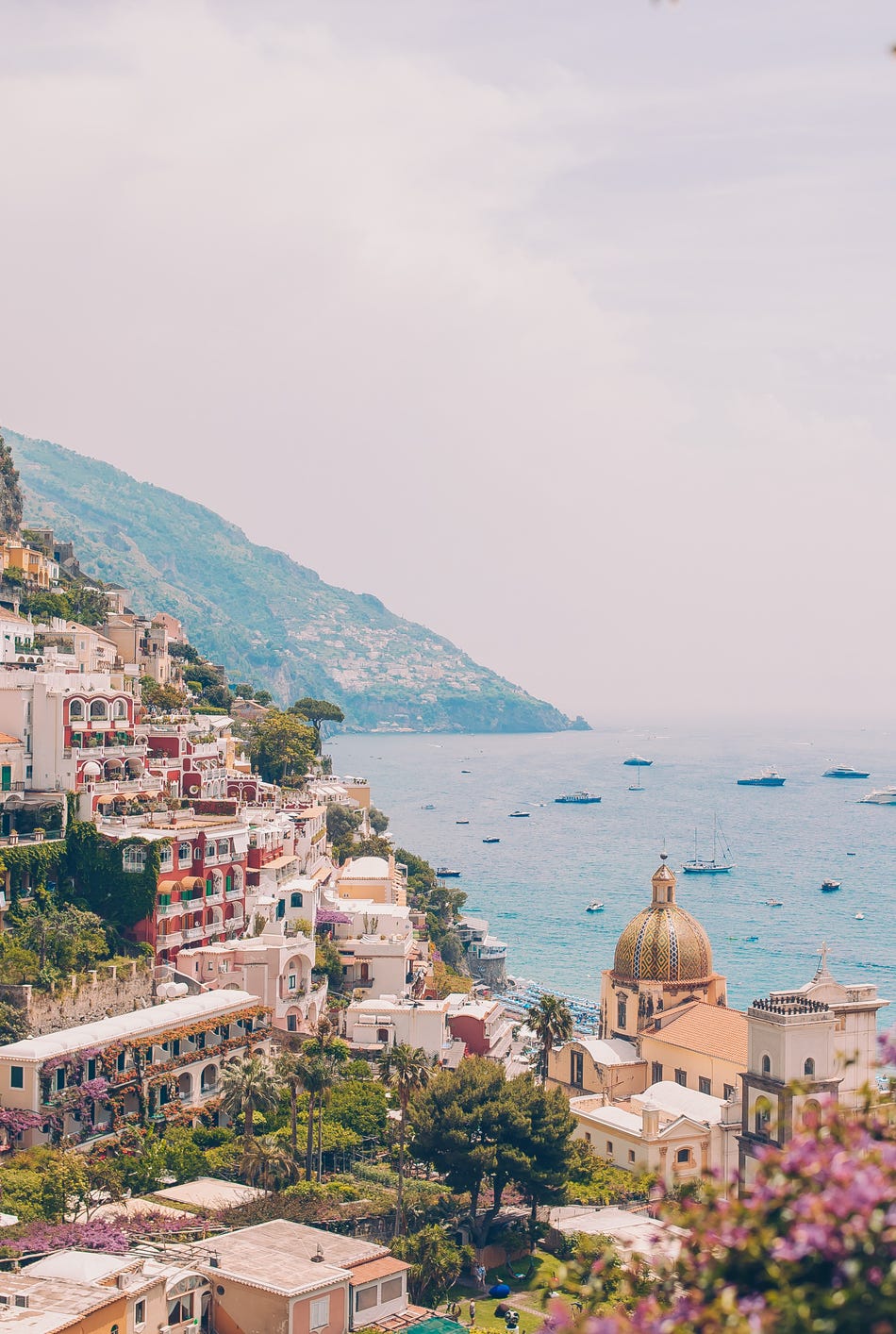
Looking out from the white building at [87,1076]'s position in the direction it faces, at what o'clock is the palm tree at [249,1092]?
The palm tree is roughly at 11 o'clock from the white building.

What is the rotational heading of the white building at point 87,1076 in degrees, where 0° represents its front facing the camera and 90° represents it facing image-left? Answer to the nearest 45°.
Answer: approximately 315°

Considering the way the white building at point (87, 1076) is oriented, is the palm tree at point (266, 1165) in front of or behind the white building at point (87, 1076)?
in front
